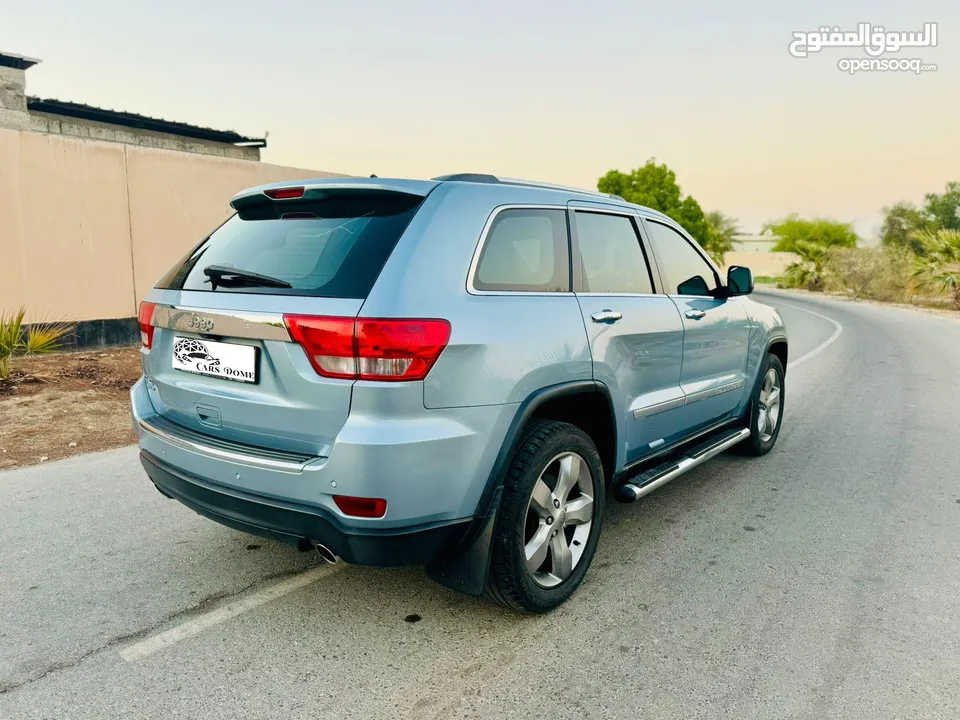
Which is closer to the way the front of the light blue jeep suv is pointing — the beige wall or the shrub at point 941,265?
the shrub

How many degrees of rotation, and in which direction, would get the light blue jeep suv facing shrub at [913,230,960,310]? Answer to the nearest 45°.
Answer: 0° — it already faces it

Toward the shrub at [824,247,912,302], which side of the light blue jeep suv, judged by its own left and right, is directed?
front

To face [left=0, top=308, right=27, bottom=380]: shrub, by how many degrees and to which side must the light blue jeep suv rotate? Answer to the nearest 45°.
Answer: approximately 90° to its left

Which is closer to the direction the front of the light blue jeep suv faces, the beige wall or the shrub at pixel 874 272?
the shrub

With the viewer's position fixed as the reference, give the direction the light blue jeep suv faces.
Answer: facing away from the viewer and to the right of the viewer

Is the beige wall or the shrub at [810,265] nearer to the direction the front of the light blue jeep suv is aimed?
the shrub

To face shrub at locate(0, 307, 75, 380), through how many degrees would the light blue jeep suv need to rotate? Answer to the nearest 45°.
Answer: approximately 90° to its left

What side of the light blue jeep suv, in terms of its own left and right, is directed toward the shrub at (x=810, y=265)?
front
